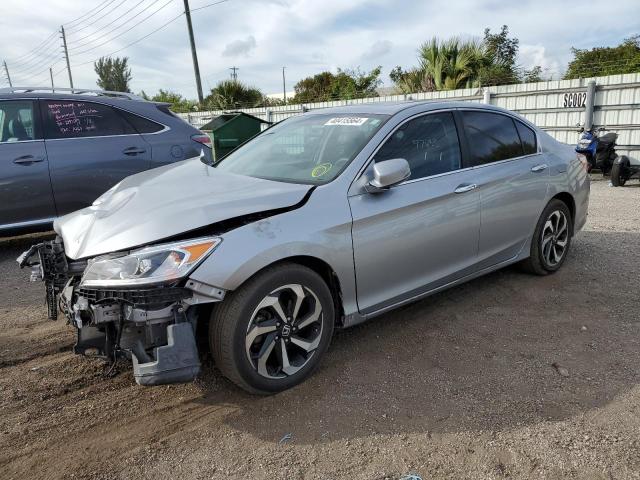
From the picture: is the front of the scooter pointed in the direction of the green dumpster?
yes

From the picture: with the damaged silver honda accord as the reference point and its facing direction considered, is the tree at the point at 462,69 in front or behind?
behind

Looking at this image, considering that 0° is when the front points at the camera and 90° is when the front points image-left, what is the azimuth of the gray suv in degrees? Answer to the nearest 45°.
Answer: approximately 90°

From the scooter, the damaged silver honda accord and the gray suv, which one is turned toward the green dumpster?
the scooter

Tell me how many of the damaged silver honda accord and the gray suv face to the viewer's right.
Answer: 0

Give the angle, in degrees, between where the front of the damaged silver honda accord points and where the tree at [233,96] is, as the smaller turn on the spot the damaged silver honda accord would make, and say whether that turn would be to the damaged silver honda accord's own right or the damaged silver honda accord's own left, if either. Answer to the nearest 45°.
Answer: approximately 135° to the damaged silver honda accord's own right

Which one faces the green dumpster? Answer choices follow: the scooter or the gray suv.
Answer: the scooter

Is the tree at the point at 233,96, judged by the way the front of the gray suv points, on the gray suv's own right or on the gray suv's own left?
on the gray suv's own right

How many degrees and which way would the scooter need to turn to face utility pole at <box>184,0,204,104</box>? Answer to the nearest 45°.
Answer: approximately 90° to its right

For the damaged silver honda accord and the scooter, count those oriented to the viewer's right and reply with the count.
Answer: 0

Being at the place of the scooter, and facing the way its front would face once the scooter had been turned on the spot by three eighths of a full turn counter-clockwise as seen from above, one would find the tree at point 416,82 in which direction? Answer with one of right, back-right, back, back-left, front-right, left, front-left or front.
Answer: back-left

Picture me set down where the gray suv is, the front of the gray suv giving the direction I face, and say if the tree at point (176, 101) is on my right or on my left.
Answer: on my right
